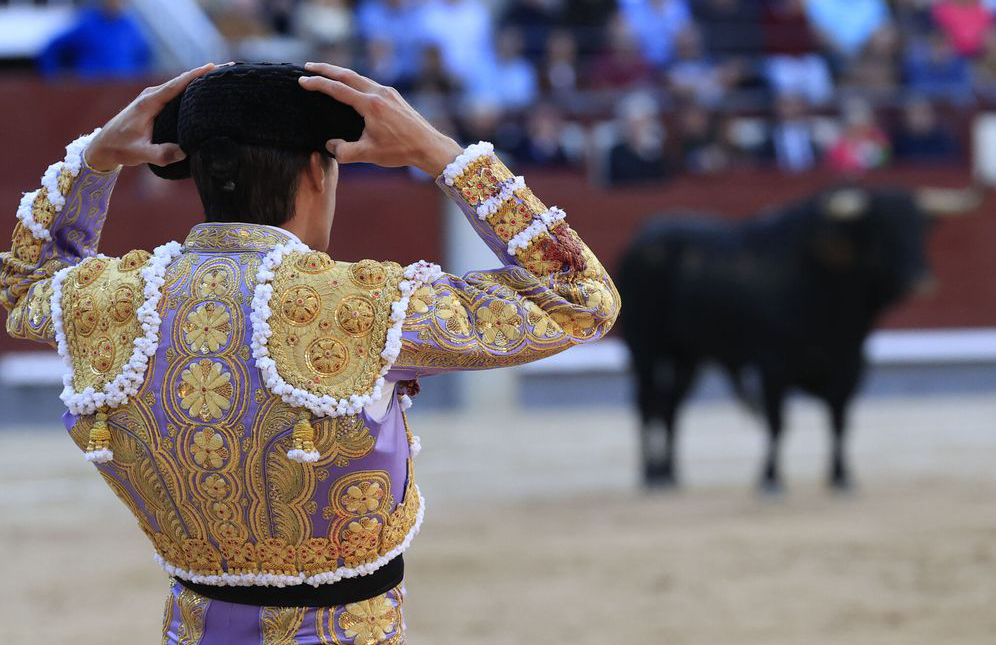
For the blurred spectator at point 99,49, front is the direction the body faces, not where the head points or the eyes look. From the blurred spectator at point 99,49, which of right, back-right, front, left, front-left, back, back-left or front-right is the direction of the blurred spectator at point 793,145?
left

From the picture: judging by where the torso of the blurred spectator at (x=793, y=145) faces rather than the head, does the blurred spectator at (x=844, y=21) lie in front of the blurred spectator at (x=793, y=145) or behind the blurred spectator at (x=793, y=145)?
behind

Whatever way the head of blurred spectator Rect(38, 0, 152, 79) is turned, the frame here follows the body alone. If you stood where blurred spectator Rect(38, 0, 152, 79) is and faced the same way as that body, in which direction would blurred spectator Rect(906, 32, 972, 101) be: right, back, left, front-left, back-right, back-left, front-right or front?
left

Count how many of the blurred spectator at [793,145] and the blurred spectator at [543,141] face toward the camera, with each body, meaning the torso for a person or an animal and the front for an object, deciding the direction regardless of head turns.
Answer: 2

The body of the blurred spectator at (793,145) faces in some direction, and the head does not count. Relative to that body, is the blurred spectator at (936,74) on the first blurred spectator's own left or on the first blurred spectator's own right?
on the first blurred spectator's own left

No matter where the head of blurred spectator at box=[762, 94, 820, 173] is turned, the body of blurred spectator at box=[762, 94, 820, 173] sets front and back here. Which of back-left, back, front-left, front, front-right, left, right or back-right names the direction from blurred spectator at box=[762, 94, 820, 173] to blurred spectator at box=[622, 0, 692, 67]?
right

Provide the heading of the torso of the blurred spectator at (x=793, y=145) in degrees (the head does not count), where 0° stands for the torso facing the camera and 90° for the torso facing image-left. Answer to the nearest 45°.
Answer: approximately 0°

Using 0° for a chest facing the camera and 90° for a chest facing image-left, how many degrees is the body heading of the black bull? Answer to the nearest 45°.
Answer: approximately 315°
